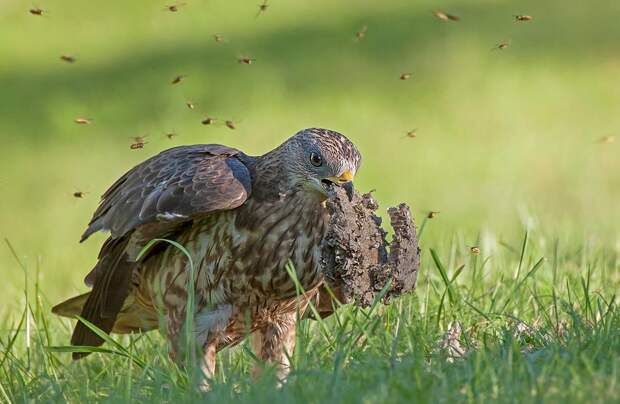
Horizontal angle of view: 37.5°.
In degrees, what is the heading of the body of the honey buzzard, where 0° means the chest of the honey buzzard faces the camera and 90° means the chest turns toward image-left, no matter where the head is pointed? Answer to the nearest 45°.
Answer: approximately 315°
